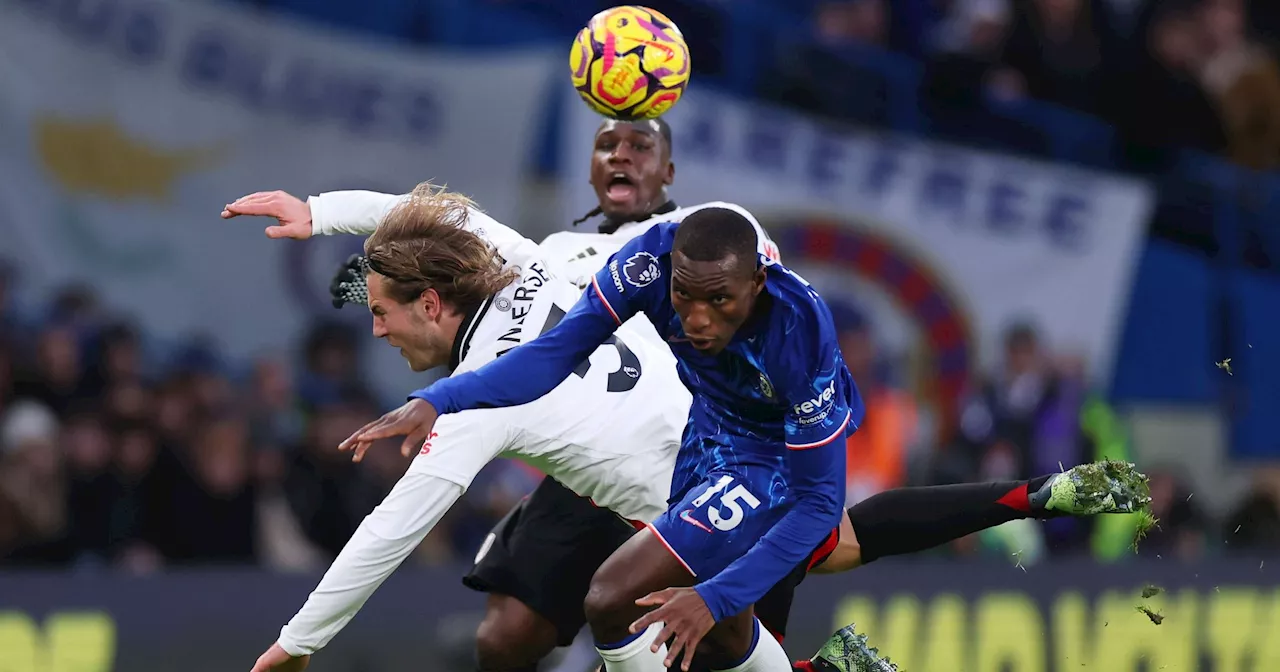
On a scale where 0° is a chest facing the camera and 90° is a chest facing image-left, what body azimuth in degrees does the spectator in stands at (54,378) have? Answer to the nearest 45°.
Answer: approximately 0°

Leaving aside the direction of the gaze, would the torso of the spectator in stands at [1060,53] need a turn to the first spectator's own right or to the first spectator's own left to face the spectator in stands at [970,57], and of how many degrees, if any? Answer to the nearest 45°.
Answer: approximately 45° to the first spectator's own right

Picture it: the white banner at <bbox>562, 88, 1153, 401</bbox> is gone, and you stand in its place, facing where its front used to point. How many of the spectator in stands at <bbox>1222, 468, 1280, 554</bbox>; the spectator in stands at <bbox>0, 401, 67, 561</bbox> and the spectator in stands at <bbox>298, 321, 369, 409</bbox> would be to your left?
1

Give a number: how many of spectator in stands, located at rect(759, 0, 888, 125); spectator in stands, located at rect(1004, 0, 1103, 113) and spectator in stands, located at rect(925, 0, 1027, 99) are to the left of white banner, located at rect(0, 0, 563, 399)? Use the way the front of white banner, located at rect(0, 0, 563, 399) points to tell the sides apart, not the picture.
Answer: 3

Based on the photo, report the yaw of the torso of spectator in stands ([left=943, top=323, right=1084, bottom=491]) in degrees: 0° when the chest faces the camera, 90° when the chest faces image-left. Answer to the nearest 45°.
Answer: approximately 0°

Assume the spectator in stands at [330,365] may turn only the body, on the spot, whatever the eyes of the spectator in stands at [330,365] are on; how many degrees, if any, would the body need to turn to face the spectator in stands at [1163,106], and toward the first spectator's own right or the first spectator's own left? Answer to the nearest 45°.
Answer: approximately 90° to the first spectator's own left

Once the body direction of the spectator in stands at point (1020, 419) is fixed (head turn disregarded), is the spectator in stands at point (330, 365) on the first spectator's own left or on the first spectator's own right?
on the first spectator's own right
